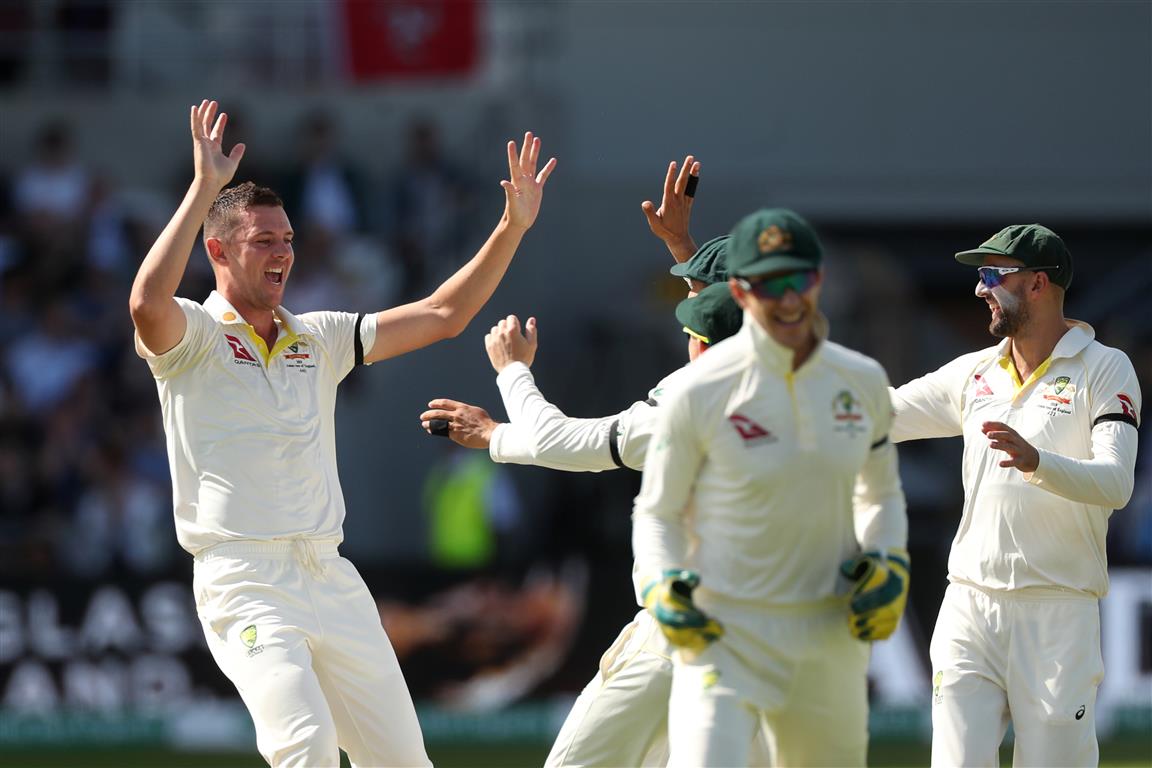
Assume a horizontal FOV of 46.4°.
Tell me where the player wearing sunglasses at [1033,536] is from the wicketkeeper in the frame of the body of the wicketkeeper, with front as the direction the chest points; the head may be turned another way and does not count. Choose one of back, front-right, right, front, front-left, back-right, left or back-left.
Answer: back-left

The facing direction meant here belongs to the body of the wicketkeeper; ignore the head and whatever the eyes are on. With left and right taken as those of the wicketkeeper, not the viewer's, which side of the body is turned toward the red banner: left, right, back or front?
back

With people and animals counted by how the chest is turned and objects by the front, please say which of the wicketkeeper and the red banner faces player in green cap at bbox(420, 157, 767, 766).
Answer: the red banner

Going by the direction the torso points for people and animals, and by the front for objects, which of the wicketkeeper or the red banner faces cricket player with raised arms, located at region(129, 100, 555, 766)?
the red banner

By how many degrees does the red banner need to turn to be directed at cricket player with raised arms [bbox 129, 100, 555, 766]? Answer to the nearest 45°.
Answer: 0° — it already faces them

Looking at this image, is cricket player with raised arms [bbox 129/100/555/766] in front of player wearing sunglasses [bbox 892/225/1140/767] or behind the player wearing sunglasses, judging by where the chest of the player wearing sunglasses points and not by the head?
in front

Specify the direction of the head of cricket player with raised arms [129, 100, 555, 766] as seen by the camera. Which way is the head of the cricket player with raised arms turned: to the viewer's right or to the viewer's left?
to the viewer's right

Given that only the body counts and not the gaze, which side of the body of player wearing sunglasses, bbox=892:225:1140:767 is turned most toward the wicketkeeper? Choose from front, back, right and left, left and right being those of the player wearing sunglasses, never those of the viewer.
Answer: front

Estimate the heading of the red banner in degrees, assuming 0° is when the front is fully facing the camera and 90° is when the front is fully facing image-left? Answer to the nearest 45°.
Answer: approximately 0°
